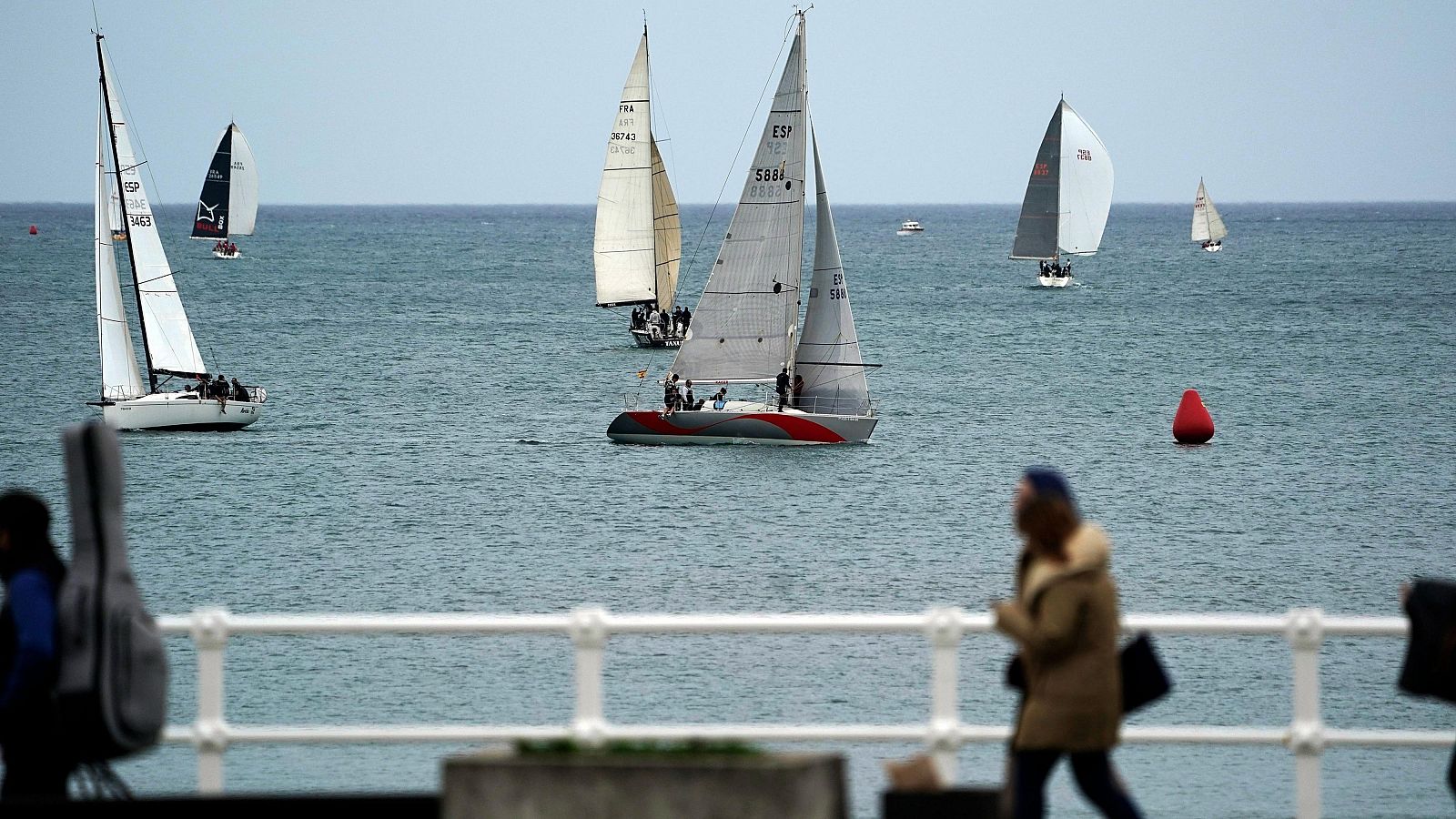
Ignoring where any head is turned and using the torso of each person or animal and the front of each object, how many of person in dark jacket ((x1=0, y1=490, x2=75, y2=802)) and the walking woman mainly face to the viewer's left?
2

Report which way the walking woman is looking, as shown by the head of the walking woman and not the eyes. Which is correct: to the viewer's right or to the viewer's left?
to the viewer's left

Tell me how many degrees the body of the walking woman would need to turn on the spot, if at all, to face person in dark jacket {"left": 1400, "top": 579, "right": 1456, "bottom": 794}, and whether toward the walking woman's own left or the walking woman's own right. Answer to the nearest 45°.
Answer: approximately 180°

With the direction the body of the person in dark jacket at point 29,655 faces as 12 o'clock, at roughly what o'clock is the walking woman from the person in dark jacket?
The walking woman is roughly at 7 o'clock from the person in dark jacket.

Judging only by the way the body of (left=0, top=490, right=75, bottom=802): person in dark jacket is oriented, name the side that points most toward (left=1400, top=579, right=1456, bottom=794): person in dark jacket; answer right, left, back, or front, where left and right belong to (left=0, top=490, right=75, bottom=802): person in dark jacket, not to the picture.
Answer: back

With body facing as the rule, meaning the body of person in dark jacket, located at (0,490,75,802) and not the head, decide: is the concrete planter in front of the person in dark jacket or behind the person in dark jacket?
behind

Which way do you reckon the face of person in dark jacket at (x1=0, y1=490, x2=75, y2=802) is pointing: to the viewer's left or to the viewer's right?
to the viewer's left

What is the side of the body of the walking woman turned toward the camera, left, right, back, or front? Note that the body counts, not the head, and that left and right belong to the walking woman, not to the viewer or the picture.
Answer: left

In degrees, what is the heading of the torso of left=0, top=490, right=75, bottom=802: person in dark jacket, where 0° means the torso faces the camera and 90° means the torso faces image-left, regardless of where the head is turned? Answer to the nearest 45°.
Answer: approximately 90°
